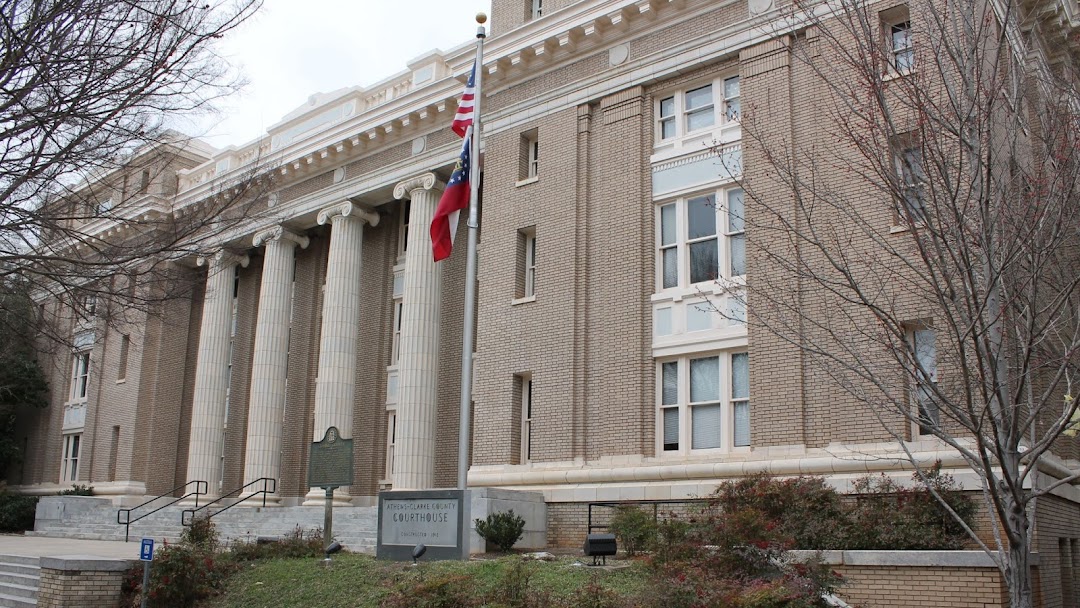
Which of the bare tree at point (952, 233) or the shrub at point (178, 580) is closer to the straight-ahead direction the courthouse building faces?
the shrub

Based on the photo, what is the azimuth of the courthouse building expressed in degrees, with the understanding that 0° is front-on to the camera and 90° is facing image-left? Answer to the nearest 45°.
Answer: approximately 45°

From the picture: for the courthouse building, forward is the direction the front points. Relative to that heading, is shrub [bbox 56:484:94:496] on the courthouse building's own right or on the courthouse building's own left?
on the courthouse building's own right

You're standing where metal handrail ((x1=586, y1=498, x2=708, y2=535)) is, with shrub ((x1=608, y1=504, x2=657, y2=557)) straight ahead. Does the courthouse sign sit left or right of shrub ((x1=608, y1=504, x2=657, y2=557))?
right

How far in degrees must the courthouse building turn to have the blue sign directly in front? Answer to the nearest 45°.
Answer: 0° — it already faces it

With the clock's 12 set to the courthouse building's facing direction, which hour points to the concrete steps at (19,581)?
The concrete steps is roughly at 1 o'clock from the courthouse building.

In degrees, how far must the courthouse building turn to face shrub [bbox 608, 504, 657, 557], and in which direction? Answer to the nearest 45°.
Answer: approximately 45° to its left

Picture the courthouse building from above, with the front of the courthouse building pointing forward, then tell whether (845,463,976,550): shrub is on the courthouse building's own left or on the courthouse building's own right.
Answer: on the courthouse building's own left

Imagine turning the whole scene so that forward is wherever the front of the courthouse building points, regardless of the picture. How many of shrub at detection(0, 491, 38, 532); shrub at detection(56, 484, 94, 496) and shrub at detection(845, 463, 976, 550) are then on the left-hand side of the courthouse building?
1

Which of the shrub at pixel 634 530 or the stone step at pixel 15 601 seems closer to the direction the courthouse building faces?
the stone step

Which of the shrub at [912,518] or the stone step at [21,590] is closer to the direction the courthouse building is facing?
the stone step
